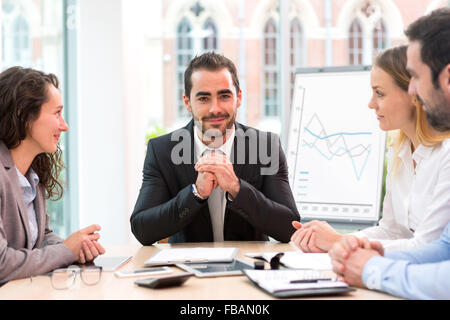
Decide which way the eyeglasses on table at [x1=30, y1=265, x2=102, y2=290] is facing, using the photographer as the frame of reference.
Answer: facing the viewer and to the right of the viewer

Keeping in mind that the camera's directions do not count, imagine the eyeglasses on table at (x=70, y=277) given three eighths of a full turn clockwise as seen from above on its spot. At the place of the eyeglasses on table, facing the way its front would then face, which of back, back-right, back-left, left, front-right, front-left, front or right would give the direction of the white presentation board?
back-right

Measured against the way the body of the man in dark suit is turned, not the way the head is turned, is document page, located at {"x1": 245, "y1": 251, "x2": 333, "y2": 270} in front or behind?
in front

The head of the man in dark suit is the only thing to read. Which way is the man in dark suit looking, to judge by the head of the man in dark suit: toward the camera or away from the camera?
toward the camera

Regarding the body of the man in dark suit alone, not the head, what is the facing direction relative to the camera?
toward the camera

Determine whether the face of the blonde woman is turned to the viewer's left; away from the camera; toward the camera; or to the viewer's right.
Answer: to the viewer's left

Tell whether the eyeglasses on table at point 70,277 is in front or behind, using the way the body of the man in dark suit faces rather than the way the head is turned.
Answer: in front

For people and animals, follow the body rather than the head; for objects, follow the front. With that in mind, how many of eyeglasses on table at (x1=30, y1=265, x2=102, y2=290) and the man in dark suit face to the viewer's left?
0

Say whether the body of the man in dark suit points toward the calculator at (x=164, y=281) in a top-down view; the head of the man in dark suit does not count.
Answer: yes
